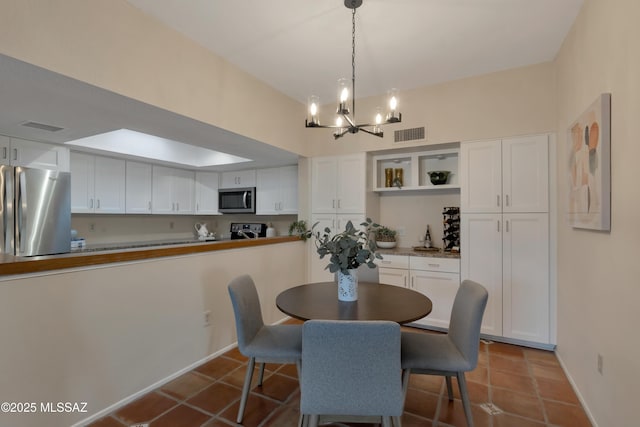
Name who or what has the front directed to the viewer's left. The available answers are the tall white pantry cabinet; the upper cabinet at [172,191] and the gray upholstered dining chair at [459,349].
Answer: the gray upholstered dining chair

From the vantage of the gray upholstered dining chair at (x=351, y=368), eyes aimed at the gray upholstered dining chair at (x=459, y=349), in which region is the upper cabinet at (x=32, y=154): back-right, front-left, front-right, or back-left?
back-left

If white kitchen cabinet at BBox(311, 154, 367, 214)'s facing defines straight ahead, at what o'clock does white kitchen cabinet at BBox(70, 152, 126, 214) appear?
white kitchen cabinet at BBox(70, 152, 126, 214) is roughly at 3 o'clock from white kitchen cabinet at BBox(311, 154, 367, 214).

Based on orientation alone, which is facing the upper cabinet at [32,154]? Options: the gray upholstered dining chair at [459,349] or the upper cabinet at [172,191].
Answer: the gray upholstered dining chair

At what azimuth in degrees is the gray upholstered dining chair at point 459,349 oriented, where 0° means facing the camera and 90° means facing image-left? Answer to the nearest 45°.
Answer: approximately 90°

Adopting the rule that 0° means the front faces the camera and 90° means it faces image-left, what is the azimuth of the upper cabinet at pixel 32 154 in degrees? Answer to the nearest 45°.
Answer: approximately 315°

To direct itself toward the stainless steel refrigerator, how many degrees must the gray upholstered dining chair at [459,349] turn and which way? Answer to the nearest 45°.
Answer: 0° — it already faces it

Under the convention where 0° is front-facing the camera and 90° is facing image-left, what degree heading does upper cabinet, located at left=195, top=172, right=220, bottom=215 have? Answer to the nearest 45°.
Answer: approximately 0°

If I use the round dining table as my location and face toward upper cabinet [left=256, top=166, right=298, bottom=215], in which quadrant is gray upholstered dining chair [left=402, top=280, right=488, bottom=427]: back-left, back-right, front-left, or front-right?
back-right

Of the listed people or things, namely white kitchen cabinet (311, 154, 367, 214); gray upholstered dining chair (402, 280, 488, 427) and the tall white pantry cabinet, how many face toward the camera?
2

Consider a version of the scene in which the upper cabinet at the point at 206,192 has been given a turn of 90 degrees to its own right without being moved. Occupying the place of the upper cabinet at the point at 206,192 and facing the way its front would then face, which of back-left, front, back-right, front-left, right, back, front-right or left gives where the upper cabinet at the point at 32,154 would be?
front-left

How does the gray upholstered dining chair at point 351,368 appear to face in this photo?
away from the camera
